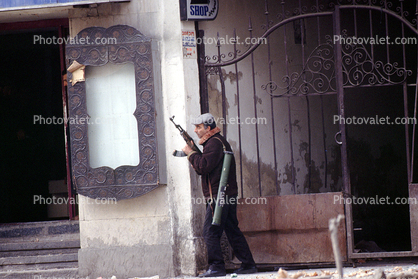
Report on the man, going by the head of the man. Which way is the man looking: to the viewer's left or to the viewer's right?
to the viewer's left

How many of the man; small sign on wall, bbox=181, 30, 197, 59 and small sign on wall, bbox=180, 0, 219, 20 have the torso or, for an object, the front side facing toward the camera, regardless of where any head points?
2

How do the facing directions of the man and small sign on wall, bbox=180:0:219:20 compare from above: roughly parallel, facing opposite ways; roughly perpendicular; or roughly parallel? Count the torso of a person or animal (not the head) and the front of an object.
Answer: roughly perpendicular

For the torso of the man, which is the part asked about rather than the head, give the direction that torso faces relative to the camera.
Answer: to the viewer's left

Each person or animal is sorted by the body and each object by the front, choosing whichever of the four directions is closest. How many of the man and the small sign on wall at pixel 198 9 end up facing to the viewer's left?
1

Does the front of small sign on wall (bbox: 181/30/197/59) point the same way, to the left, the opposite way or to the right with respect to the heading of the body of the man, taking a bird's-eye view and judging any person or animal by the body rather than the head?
to the left
